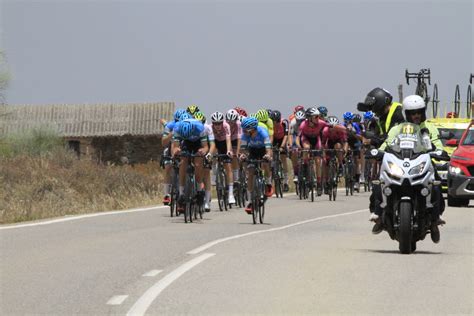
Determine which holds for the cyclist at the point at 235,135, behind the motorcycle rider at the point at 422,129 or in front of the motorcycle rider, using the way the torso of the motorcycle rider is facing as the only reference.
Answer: behind

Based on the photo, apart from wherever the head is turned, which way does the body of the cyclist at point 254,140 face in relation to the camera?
toward the camera

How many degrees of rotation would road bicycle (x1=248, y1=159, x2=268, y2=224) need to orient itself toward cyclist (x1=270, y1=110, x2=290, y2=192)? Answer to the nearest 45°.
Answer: approximately 180°

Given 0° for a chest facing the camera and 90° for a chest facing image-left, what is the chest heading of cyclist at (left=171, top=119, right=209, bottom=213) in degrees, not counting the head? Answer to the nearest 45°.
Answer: approximately 0°

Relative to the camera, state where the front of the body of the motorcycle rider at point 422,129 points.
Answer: toward the camera

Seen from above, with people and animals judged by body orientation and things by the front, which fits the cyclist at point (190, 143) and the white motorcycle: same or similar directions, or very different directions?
same or similar directions

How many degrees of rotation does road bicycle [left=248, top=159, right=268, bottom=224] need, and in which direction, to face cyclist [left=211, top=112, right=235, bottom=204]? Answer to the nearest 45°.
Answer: approximately 180°

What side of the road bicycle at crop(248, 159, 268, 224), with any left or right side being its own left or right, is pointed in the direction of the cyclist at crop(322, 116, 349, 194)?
back

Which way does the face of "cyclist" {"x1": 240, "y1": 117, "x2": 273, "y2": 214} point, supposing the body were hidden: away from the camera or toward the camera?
toward the camera

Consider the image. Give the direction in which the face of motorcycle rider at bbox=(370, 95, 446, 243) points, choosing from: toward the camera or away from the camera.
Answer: toward the camera

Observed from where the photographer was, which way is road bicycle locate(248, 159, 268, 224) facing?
facing the viewer
